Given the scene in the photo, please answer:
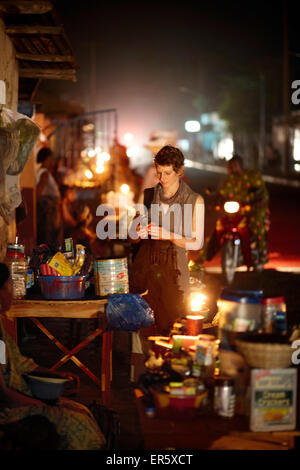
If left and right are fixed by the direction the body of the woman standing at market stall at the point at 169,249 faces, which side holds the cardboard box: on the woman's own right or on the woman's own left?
on the woman's own left

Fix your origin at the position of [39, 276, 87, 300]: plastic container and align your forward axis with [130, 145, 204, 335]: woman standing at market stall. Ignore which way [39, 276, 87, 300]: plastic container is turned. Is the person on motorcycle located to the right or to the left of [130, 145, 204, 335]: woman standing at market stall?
left

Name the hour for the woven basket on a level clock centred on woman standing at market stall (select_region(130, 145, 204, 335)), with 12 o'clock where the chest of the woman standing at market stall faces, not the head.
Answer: The woven basket is roughly at 10 o'clock from the woman standing at market stall.

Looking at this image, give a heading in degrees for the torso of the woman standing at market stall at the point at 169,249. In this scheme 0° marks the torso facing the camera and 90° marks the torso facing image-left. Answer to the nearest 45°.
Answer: approximately 45°

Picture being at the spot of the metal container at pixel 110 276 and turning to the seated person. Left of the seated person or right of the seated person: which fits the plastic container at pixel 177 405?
left

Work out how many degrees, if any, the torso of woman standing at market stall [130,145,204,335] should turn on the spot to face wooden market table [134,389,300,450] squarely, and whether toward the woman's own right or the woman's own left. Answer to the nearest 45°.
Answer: approximately 45° to the woman's own left

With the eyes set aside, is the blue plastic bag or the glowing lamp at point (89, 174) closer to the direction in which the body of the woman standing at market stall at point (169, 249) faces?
the blue plastic bag
